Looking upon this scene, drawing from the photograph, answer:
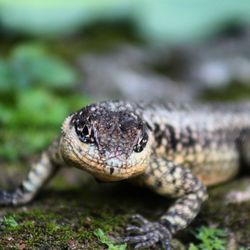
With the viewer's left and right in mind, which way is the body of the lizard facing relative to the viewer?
facing the viewer and to the left of the viewer
